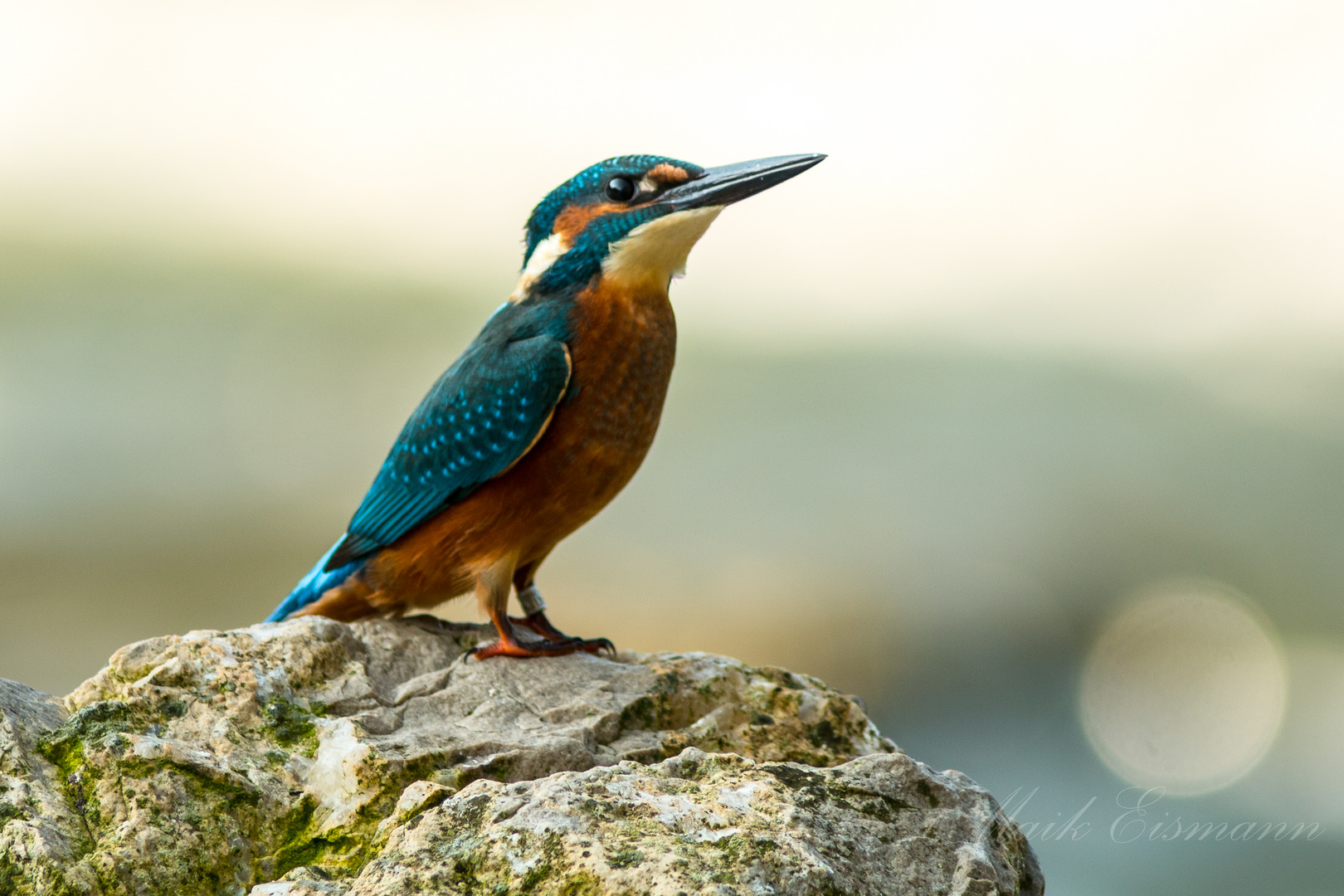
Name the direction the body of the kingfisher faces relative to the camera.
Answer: to the viewer's right
